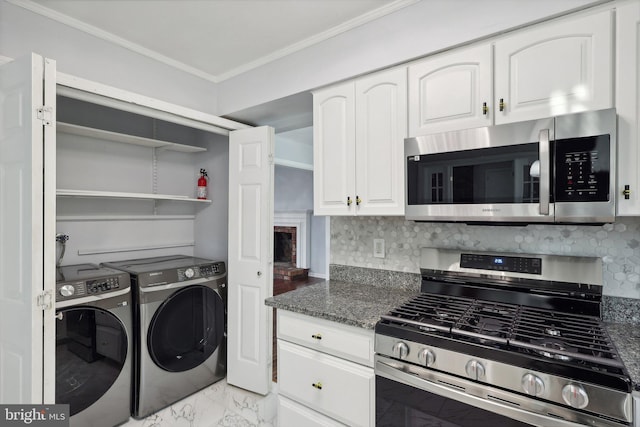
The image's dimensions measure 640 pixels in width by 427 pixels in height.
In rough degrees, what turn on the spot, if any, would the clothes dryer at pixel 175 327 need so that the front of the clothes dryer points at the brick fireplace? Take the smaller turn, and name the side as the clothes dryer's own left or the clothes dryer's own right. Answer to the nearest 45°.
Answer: approximately 90° to the clothes dryer's own left

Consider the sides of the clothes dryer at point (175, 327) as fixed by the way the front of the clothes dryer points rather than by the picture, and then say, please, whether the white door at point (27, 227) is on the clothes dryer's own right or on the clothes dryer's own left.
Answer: on the clothes dryer's own right

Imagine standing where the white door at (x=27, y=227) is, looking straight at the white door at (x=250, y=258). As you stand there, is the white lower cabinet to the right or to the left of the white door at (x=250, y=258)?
right

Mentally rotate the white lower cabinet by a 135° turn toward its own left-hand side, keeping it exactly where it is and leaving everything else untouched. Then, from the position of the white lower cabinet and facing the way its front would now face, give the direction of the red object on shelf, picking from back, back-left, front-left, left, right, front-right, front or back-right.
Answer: back-left

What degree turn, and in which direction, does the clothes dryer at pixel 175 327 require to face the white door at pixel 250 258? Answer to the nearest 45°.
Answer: approximately 45° to its left

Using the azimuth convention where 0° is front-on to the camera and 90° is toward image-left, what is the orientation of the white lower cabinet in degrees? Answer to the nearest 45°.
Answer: approximately 45°

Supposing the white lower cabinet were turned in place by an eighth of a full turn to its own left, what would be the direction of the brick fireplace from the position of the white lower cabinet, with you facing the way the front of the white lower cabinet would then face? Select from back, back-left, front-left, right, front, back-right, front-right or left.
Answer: back

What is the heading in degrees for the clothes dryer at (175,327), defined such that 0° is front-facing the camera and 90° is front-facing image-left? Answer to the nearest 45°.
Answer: approximately 315°
